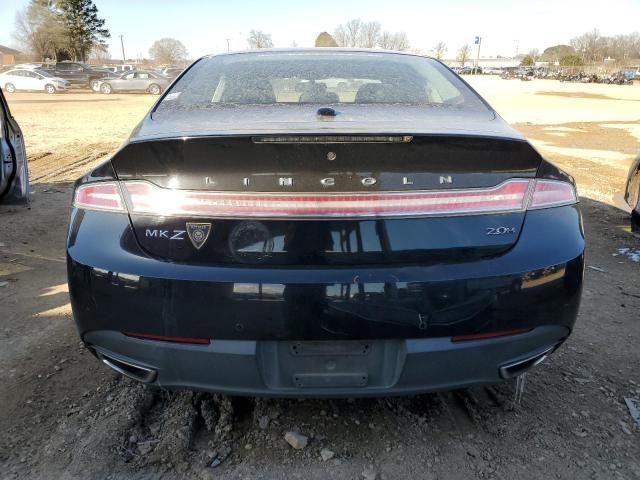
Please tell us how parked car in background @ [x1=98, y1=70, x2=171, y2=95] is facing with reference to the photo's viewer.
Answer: facing to the left of the viewer

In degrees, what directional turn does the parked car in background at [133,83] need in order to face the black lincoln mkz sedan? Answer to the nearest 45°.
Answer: approximately 90° to its left

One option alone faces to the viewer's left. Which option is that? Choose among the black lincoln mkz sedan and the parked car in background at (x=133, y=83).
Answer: the parked car in background

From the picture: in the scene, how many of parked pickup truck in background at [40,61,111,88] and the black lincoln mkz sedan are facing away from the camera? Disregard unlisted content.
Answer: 1

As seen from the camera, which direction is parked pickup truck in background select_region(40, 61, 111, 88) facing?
to the viewer's right

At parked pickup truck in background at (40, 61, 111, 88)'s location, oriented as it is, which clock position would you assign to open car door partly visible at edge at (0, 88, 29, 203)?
open car door partly visible at edge at (0, 88, 29, 203) is roughly at 3 o'clock from parked pickup truck in background at (40, 61, 111, 88).

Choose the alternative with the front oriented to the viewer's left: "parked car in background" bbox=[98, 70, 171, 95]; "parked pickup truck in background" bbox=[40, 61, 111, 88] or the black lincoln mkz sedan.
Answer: "parked car in background" bbox=[98, 70, 171, 95]

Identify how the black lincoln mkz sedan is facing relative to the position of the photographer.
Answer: facing away from the viewer

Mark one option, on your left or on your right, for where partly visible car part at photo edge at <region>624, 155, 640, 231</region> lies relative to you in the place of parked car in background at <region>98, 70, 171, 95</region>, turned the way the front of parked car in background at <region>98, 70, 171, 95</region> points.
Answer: on your left

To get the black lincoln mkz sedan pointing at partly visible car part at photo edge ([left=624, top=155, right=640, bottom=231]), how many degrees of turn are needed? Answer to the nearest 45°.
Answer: approximately 45° to its right

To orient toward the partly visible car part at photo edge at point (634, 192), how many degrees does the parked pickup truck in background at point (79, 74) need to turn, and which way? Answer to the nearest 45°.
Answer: approximately 90° to its right

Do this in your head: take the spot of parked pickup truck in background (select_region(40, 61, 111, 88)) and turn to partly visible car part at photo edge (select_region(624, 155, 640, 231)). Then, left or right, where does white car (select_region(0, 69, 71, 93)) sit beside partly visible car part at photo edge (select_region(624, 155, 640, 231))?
right

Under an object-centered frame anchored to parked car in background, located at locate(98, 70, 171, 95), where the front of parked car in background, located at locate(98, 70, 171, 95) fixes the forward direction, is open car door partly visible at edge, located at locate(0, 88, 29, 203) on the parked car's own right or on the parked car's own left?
on the parked car's own left

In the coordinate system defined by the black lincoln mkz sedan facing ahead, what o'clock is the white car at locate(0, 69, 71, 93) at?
The white car is roughly at 11 o'clock from the black lincoln mkz sedan.
